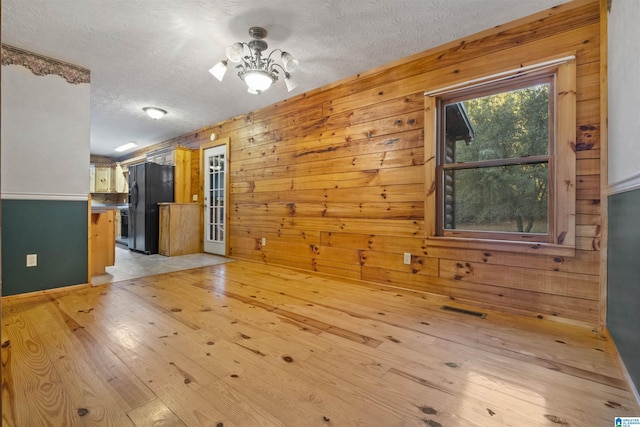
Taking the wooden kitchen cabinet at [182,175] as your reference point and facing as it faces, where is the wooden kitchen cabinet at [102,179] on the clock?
the wooden kitchen cabinet at [102,179] is roughly at 2 o'clock from the wooden kitchen cabinet at [182,175].

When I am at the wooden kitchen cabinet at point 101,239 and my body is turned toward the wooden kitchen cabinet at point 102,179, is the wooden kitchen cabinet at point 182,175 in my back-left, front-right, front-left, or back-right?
front-right

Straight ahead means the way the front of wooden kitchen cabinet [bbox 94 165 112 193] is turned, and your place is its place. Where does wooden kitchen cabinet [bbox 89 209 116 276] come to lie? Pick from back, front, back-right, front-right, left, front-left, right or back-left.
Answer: front

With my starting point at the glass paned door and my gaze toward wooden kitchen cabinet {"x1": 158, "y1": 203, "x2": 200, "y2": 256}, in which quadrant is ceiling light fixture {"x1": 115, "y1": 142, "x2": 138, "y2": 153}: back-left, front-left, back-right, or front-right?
front-right

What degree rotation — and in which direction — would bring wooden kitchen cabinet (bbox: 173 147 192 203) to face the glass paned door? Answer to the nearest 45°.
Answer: approximately 135° to its left

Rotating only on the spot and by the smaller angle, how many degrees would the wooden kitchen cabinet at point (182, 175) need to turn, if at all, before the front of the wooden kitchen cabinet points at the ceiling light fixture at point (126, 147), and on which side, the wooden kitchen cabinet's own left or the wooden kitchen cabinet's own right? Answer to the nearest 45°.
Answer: approximately 45° to the wooden kitchen cabinet's own right

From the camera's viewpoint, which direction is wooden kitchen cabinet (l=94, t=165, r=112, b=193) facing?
toward the camera

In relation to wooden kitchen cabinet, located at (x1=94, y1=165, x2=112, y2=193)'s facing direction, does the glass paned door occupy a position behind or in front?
in front
